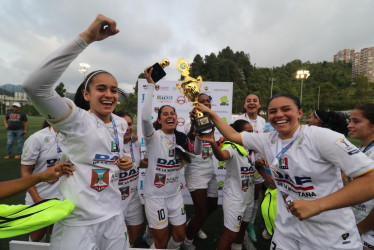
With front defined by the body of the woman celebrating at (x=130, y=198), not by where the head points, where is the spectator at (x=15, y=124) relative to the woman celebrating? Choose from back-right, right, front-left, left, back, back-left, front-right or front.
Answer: back-right

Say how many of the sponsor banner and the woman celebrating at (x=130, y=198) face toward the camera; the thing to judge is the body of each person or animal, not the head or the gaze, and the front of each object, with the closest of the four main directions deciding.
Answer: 2

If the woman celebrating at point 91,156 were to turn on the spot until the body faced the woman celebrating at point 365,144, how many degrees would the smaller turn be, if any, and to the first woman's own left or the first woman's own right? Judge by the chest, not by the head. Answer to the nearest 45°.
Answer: approximately 45° to the first woman's own left

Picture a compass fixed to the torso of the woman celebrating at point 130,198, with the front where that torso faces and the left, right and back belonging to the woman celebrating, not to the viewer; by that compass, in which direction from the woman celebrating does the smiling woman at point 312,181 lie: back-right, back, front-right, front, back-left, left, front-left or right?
front-left

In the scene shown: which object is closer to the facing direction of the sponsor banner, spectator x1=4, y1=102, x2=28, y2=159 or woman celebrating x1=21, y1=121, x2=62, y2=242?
the woman celebrating

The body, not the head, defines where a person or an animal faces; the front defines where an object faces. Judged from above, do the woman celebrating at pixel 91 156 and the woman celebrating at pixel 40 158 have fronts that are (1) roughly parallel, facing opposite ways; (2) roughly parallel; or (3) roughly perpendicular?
roughly parallel

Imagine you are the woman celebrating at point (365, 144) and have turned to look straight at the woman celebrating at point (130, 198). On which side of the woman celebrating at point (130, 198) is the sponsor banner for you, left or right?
right

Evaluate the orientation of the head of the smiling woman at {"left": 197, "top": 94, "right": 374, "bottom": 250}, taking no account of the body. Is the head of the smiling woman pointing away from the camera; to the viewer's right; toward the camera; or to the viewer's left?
toward the camera

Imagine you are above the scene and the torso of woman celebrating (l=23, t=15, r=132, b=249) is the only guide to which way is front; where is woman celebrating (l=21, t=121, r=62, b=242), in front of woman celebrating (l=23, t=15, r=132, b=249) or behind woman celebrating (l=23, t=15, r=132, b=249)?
behind

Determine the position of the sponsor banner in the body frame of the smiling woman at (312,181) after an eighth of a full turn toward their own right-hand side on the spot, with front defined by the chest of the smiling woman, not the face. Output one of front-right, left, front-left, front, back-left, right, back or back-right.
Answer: front-right

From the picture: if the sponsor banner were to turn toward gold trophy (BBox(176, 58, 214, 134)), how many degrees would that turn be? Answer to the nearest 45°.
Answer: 0° — it already faces it

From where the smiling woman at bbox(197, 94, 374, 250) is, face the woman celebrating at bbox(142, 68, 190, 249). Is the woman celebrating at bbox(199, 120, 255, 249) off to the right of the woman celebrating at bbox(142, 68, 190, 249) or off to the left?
right

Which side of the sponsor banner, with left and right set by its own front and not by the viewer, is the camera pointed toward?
front
